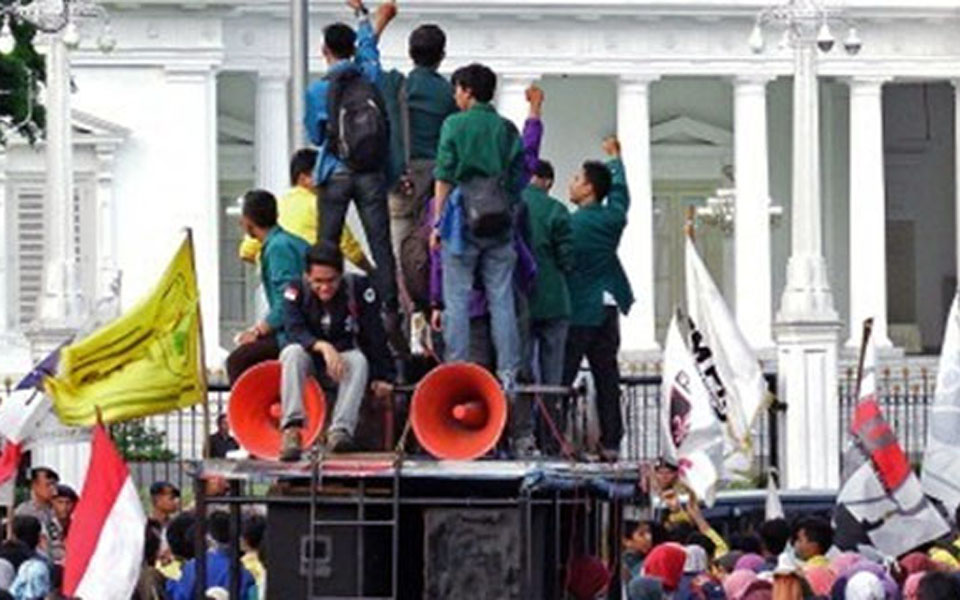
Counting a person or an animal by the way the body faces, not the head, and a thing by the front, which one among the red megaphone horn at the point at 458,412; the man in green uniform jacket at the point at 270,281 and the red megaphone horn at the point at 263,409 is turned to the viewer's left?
the man in green uniform jacket

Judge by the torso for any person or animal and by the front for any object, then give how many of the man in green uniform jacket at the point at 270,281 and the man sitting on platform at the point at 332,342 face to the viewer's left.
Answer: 1

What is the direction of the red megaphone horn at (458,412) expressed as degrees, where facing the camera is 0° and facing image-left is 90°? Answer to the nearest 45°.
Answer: approximately 0°

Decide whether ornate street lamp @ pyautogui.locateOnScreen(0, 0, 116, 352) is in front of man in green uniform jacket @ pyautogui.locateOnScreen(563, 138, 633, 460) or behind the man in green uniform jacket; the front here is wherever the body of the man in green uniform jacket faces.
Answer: in front

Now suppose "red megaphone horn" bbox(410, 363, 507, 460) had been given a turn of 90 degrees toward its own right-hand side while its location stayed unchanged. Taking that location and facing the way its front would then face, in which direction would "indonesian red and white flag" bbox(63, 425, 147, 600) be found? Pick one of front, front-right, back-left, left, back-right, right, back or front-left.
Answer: front

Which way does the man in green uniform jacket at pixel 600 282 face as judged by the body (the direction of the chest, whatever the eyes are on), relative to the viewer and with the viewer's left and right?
facing away from the viewer and to the left of the viewer

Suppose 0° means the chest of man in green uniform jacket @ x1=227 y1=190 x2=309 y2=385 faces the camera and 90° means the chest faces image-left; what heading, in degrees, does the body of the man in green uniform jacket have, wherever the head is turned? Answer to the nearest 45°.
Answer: approximately 90°
